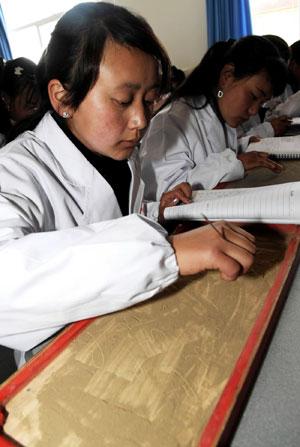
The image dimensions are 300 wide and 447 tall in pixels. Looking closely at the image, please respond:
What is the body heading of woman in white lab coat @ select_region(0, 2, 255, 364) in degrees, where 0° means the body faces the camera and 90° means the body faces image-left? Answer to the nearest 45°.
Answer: approximately 315°

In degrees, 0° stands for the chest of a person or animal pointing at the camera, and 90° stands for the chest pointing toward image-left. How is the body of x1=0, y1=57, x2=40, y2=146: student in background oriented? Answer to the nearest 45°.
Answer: approximately 315°

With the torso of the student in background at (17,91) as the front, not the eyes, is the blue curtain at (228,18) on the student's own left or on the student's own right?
on the student's own left

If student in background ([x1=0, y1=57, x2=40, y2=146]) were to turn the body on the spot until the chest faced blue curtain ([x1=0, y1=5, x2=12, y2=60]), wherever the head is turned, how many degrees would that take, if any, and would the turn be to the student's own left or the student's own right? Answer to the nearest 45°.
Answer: approximately 135° to the student's own left

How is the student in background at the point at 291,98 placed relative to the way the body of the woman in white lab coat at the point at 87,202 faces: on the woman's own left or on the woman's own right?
on the woman's own left

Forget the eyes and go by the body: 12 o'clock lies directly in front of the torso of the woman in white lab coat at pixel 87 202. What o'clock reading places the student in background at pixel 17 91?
The student in background is roughly at 7 o'clock from the woman in white lab coat.

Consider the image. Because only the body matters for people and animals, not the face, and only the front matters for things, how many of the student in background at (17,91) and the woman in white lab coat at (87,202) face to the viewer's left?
0
